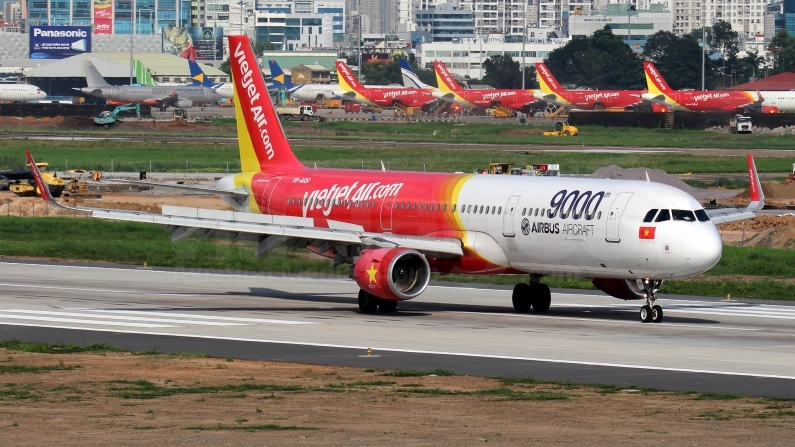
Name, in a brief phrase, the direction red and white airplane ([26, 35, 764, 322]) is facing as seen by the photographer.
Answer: facing the viewer and to the right of the viewer
